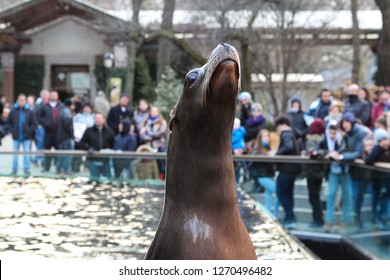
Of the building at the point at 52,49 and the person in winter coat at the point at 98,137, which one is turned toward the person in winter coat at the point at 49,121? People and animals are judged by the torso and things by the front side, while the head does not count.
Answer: the building

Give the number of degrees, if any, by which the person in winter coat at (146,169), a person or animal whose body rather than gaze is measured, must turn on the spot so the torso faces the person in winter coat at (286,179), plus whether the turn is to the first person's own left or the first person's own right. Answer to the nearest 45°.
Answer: approximately 45° to the first person's own left

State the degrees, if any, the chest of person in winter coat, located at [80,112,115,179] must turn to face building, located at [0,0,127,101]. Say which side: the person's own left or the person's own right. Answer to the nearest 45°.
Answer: approximately 180°

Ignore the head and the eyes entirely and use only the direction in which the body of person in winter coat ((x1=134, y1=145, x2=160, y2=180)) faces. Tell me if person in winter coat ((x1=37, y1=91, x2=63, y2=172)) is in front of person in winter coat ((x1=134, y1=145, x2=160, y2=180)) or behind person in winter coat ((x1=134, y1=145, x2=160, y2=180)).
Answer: behind

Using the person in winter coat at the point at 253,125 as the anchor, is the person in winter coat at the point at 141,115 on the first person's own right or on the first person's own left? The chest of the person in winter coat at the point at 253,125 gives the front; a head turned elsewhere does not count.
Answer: on the first person's own right

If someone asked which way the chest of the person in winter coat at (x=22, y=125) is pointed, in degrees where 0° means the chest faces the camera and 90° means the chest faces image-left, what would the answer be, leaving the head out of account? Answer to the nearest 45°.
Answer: approximately 0°

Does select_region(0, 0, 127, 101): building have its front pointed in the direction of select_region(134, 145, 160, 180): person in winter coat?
yes

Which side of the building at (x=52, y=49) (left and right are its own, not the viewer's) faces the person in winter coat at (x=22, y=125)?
front

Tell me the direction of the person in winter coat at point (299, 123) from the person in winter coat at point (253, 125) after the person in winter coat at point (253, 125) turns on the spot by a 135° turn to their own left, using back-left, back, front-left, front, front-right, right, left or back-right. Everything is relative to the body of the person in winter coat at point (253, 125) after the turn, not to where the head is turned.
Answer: front

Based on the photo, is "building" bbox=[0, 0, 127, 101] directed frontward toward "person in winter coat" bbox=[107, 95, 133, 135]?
yes

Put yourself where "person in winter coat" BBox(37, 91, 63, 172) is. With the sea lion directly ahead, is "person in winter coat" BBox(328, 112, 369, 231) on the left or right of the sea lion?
left
